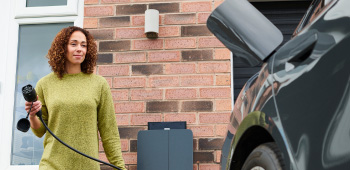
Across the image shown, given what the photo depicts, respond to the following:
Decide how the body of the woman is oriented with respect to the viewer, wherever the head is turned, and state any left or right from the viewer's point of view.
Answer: facing the viewer

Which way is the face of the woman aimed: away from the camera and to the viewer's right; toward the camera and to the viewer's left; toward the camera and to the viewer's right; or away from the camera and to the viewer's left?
toward the camera and to the viewer's right

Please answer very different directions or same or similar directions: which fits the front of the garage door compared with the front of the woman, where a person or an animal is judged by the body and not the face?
same or similar directions

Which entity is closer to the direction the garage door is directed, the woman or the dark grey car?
the dark grey car

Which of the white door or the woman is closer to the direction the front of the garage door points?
the woman

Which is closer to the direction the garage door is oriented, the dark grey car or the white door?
the dark grey car

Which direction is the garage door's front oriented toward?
toward the camera

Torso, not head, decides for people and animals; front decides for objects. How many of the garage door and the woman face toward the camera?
2

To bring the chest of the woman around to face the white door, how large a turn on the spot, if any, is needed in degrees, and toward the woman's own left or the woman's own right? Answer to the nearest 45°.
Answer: approximately 180°

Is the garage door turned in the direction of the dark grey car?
yes

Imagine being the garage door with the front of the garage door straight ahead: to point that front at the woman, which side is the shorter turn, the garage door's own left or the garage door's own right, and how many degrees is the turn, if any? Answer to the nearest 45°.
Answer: approximately 45° to the garage door's own right

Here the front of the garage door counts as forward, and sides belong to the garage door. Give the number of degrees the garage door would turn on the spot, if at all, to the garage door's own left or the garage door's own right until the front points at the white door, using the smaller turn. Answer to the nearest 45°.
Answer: approximately 90° to the garage door's own right

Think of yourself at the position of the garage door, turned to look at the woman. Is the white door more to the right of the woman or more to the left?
right
